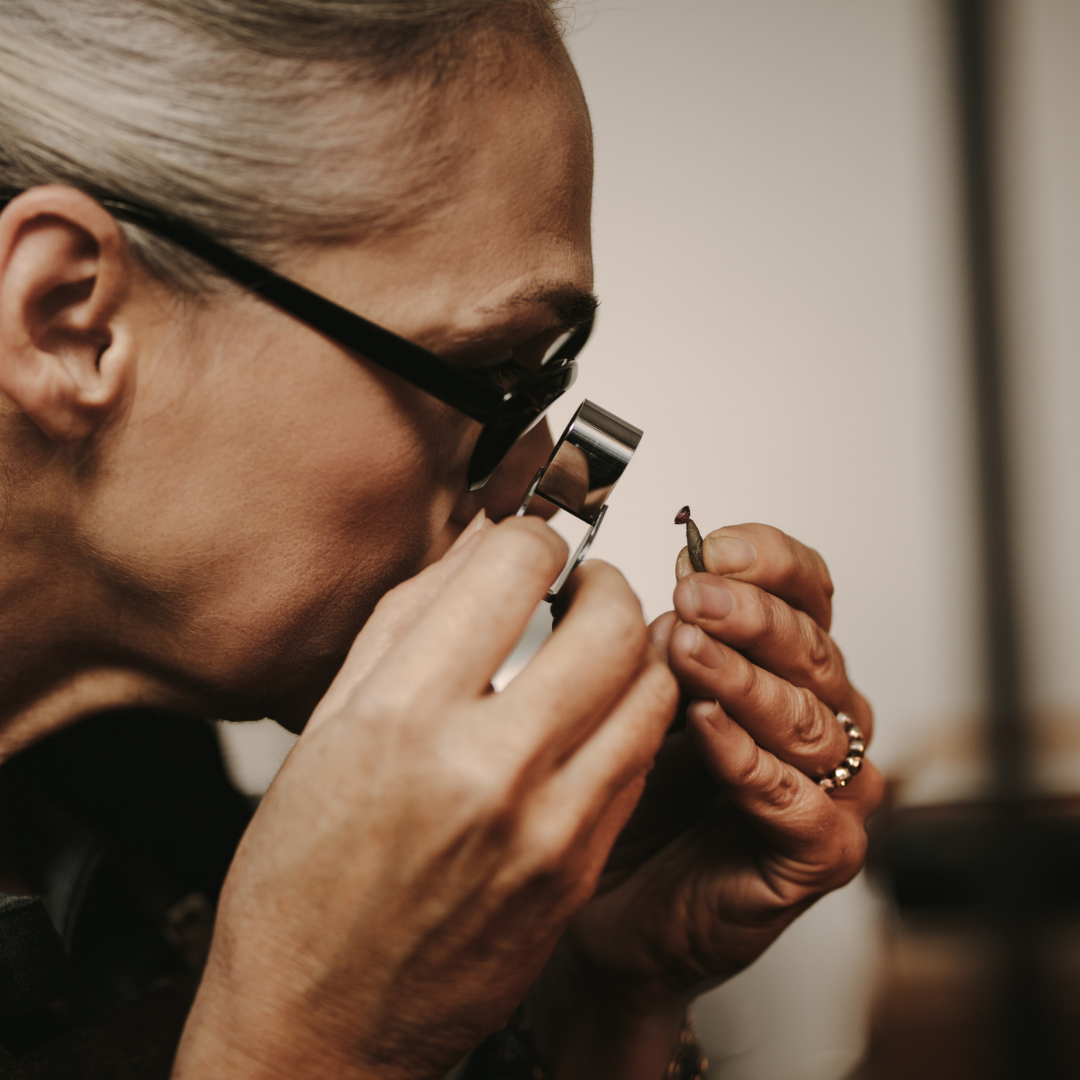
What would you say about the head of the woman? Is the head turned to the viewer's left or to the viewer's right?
to the viewer's right

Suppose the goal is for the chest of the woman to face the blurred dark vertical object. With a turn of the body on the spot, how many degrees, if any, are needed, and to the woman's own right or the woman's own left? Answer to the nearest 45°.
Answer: approximately 45° to the woman's own left

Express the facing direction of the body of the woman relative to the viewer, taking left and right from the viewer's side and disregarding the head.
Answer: facing to the right of the viewer
